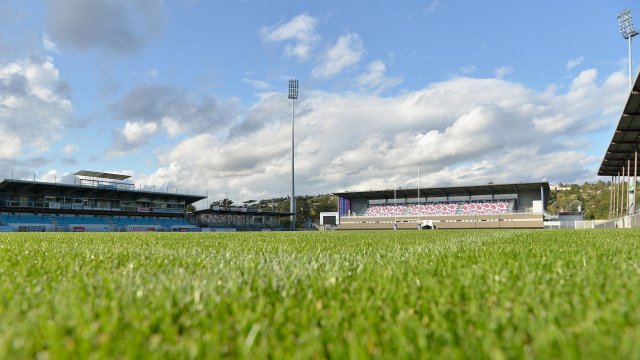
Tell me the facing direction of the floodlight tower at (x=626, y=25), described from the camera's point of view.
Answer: facing the viewer and to the left of the viewer
